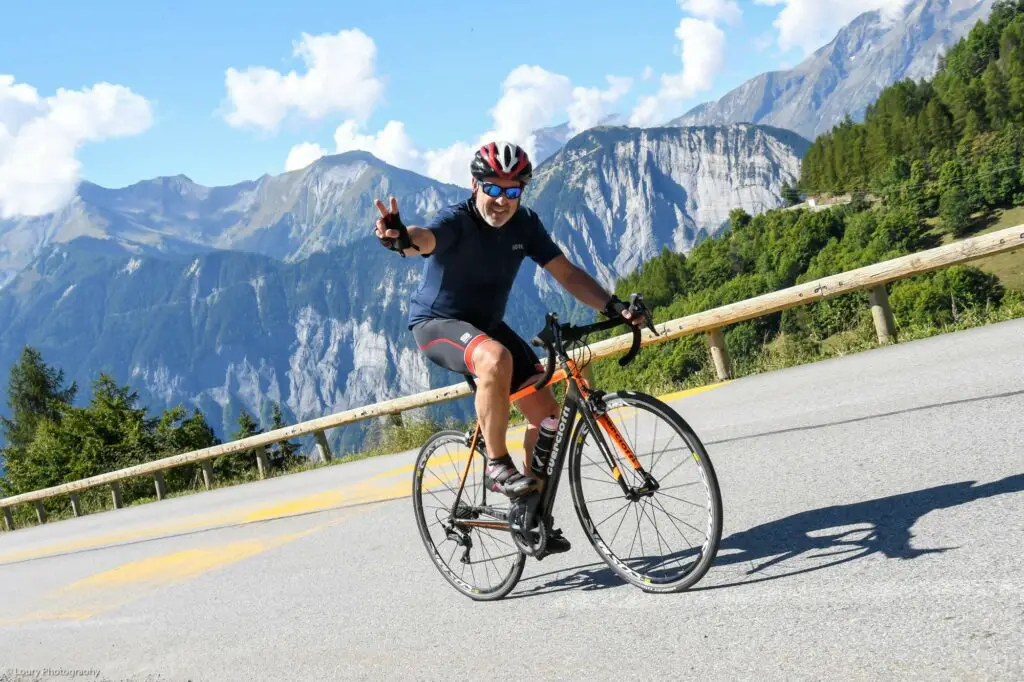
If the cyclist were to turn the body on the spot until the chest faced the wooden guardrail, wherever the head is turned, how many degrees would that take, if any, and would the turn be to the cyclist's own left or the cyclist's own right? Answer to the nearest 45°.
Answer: approximately 90° to the cyclist's own left

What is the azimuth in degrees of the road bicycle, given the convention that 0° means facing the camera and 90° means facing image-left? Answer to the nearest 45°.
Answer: approximately 315°

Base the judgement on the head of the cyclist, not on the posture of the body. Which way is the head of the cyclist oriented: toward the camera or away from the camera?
toward the camera

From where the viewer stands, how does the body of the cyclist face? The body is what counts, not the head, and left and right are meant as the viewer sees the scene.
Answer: facing the viewer and to the right of the viewer
